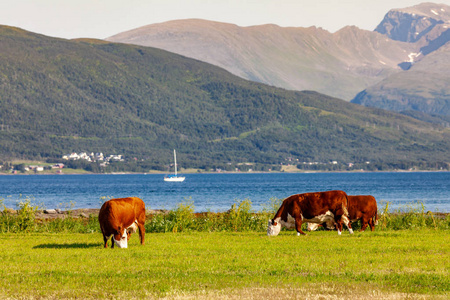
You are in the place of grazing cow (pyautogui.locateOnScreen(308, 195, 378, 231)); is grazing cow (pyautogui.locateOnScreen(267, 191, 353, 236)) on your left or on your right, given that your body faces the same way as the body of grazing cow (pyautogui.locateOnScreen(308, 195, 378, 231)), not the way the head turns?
on your left

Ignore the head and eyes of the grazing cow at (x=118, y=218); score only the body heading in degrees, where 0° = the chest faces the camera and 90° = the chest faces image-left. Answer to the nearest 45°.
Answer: approximately 45°

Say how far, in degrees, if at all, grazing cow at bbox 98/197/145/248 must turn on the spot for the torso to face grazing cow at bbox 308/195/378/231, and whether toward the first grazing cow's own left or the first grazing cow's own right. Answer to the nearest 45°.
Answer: approximately 135° to the first grazing cow's own left

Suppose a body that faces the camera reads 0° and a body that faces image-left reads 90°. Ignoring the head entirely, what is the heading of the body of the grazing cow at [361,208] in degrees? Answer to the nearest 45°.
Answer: approximately 90°

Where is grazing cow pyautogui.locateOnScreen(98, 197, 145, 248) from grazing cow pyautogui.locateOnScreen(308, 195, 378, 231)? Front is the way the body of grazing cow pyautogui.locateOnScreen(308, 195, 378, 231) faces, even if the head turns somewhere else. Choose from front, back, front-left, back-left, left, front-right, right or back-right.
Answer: front-left

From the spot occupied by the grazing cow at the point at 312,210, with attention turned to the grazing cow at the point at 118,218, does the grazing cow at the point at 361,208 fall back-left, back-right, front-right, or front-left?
back-right

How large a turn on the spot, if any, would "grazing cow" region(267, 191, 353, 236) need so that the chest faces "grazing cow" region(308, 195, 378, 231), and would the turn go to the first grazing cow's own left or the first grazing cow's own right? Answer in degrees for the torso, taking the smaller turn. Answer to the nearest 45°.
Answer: approximately 135° to the first grazing cow's own right

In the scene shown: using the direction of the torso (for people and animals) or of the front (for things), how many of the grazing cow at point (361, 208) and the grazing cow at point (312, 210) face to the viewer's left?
2

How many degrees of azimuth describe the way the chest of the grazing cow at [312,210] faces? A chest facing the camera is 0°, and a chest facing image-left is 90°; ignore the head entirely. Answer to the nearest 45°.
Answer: approximately 90°
